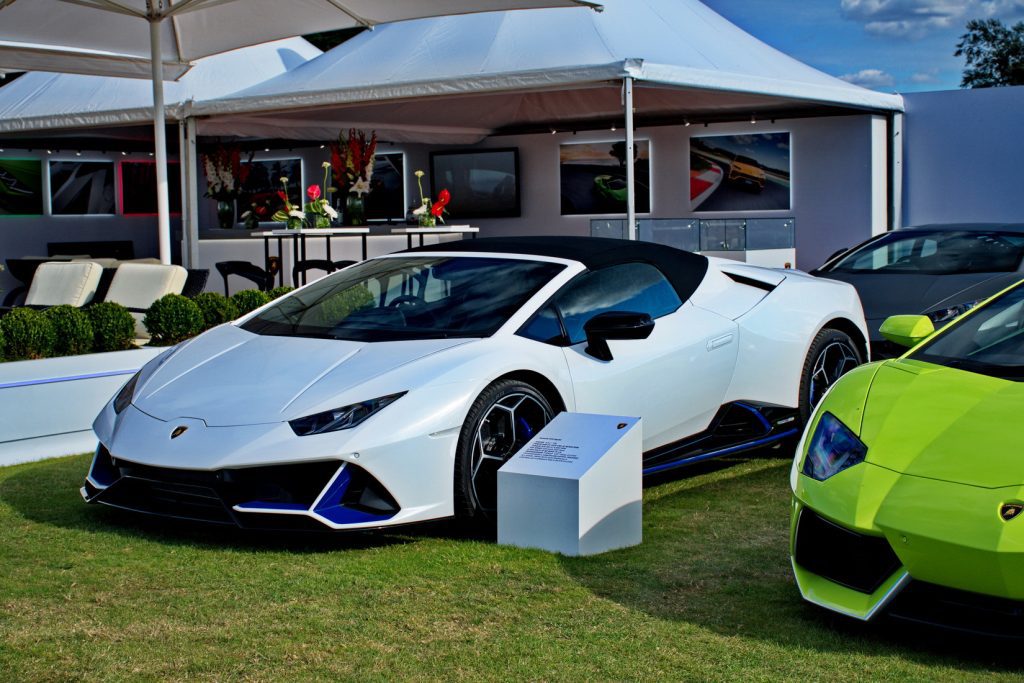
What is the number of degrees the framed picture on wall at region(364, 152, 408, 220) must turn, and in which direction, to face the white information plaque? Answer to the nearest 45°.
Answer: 0° — it already faces it

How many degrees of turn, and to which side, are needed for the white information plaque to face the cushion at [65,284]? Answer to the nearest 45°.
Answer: approximately 90° to its right

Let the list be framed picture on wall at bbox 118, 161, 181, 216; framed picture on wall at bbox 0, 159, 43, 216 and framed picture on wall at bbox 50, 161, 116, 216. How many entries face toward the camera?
3

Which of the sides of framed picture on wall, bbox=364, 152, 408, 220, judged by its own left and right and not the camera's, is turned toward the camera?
front

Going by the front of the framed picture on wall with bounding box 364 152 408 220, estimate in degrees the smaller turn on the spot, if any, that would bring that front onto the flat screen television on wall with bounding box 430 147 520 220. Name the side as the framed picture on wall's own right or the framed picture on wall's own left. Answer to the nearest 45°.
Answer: approximately 45° to the framed picture on wall's own left

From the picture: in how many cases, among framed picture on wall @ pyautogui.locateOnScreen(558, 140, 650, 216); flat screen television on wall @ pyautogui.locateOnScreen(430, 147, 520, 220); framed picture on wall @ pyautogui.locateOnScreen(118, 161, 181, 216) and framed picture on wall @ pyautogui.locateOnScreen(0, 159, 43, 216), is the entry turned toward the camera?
4

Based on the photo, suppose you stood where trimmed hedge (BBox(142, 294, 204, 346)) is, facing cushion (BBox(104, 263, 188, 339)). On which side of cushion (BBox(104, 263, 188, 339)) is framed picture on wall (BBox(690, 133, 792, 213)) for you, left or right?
right

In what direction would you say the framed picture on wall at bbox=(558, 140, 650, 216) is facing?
toward the camera

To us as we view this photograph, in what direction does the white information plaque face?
facing the viewer and to the left of the viewer

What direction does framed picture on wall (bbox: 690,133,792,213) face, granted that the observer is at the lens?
facing the viewer

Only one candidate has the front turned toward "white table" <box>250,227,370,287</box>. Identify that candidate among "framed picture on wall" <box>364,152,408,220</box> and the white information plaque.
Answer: the framed picture on wall

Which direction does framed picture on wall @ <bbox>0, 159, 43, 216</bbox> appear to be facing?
toward the camera

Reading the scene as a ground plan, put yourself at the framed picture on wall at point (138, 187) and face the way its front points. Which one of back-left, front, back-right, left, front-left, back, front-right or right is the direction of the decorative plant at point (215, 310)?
front

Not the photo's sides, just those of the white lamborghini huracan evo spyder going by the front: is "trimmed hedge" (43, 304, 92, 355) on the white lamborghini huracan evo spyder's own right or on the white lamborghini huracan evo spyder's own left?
on the white lamborghini huracan evo spyder's own right

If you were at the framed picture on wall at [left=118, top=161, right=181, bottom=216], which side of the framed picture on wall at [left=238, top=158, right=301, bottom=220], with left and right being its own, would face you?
right

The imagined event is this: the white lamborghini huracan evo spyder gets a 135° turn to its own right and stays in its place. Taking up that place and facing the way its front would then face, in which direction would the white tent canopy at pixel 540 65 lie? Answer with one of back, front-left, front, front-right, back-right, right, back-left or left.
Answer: front
